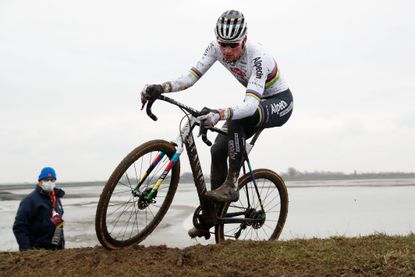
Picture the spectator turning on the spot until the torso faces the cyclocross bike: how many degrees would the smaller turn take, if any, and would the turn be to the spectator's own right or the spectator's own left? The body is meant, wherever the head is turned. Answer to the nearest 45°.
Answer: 0° — they already face it

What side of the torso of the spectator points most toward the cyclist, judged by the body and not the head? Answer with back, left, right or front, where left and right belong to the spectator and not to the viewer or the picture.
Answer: front

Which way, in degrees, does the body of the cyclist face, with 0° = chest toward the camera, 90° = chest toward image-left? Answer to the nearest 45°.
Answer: approximately 45°

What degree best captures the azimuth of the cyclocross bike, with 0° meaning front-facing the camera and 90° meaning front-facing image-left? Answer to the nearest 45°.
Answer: approximately 45°

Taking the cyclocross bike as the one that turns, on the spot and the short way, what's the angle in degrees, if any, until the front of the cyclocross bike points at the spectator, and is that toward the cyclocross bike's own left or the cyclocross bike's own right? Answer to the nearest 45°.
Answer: approximately 90° to the cyclocross bike's own right

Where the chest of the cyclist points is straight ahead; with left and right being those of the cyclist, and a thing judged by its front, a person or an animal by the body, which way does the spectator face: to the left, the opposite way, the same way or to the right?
to the left

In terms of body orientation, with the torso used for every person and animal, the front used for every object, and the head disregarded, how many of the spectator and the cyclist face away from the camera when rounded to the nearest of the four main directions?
0

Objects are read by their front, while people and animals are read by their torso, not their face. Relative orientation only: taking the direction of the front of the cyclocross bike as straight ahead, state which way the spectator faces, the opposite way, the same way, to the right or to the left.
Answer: to the left

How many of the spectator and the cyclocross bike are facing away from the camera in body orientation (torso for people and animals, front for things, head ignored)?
0
